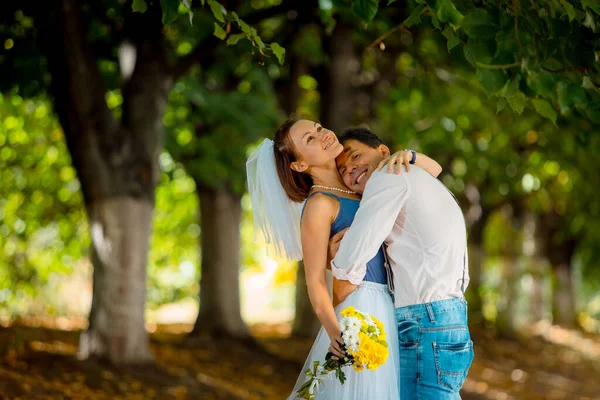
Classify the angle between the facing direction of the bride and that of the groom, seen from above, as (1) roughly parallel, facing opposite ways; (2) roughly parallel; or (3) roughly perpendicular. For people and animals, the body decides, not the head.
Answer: roughly parallel, facing opposite ways

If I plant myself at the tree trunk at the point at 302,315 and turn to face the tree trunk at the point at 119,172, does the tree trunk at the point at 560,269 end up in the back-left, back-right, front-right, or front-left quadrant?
back-left

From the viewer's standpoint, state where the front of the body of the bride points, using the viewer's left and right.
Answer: facing to the right of the viewer

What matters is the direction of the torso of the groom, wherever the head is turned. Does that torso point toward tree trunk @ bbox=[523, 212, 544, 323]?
no

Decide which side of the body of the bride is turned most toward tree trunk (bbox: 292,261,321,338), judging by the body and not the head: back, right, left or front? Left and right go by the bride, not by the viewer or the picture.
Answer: left

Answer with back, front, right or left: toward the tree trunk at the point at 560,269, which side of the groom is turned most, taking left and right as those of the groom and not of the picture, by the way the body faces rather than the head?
right

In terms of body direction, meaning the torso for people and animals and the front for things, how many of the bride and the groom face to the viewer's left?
1

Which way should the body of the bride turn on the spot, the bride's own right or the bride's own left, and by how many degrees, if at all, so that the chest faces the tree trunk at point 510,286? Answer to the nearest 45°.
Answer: approximately 90° to the bride's own left

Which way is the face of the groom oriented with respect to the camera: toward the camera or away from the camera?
toward the camera

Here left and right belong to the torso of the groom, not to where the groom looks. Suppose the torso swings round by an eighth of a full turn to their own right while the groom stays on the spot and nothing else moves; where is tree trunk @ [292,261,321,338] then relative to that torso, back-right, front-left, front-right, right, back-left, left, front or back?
front-right

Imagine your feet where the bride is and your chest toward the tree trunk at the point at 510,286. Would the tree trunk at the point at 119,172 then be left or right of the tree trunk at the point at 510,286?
left

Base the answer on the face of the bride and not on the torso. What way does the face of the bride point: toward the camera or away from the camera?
toward the camera

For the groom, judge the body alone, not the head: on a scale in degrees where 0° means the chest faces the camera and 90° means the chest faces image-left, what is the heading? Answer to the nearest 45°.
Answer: approximately 90°

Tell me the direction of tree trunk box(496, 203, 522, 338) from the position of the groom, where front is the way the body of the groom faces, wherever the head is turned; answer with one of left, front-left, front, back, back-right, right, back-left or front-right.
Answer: right
